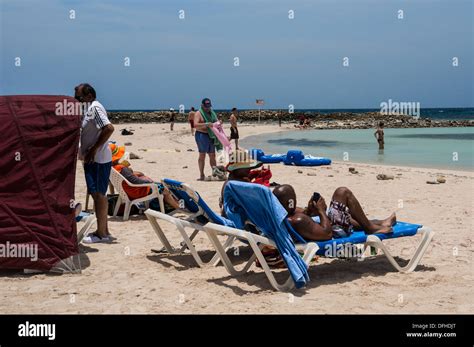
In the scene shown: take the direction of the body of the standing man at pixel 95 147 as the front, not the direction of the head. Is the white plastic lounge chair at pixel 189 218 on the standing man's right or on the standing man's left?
on the standing man's left

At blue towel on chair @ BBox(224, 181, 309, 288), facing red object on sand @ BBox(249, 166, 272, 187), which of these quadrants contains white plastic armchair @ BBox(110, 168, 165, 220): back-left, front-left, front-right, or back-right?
front-left

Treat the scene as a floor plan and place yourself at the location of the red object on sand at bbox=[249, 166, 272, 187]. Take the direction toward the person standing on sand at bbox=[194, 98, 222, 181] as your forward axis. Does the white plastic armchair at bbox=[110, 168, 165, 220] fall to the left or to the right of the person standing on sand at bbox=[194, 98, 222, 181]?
left

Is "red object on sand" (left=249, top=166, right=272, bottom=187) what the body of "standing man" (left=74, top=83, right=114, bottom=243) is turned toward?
no

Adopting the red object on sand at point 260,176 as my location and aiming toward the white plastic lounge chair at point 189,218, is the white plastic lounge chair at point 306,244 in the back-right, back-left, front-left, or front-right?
front-left
